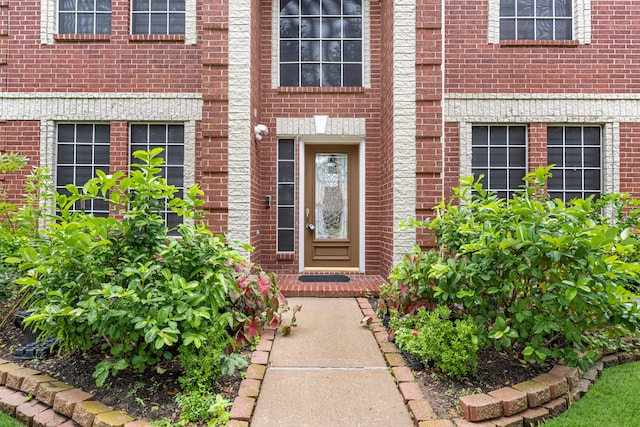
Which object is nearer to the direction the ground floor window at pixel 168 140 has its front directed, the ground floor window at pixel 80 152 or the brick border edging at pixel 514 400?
the brick border edging

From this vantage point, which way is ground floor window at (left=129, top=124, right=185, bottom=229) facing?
toward the camera

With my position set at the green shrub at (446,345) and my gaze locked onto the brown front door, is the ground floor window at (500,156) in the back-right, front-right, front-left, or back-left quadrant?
front-right

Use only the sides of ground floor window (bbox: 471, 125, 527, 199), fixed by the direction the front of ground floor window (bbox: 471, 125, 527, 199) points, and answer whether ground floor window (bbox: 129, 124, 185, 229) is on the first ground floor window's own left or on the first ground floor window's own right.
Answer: on the first ground floor window's own right

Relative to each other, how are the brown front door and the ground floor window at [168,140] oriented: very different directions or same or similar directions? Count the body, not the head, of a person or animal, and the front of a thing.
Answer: same or similar directions

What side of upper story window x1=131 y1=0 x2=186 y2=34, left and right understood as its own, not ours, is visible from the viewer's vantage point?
front

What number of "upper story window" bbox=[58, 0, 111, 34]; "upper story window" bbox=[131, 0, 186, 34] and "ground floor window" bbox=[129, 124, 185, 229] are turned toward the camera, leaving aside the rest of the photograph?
3

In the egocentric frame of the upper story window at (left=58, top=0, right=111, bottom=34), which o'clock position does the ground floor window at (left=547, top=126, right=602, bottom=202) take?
The ground floor window is roughly at 10 o'clock from the upper story window.

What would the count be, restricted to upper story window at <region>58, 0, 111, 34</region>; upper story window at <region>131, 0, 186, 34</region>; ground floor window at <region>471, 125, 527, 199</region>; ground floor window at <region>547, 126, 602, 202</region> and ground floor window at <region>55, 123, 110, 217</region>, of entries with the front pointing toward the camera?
5

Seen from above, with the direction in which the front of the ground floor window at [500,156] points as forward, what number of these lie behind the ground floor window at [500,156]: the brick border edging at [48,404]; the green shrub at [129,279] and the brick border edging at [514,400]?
0

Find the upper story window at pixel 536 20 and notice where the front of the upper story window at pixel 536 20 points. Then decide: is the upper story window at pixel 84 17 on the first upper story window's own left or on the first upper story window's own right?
on the first upper story window's own right

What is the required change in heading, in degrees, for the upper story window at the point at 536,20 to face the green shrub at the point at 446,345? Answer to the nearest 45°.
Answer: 0° — it already faces it

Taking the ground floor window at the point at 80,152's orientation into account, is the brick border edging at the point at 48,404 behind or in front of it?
in front

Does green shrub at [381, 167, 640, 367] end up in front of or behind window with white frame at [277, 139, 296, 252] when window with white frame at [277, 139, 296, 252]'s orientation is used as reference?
in front

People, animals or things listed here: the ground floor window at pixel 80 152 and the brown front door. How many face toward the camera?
2

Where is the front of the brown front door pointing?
toward the camera

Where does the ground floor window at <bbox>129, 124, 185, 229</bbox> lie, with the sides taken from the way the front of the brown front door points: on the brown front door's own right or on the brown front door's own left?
on the brown front door's own right
